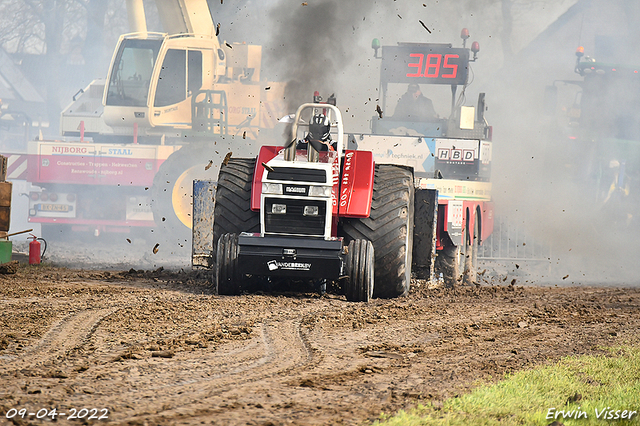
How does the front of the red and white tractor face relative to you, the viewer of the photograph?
facing the viewer

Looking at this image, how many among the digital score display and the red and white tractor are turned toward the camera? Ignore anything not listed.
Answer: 2

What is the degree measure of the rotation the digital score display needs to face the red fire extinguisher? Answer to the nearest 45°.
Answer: approximately 45° to its right

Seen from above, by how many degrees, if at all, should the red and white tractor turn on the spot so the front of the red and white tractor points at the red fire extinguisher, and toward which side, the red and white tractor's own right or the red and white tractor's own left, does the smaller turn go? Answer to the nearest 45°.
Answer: approximately 135° to the red and white tractor's own right

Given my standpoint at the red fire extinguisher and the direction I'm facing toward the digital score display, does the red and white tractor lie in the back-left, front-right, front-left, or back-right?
front-right

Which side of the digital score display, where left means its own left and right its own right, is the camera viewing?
front

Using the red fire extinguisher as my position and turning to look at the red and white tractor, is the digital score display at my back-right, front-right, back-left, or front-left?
front-left

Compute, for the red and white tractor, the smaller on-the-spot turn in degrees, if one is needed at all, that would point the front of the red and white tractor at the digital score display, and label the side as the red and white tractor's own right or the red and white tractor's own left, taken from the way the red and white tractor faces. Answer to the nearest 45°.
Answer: approximately 180°

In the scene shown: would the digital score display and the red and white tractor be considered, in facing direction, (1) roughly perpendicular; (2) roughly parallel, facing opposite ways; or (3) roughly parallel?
roughly parallel

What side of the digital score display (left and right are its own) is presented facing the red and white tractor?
front

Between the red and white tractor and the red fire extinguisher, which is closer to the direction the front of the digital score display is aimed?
the red and white tractor
